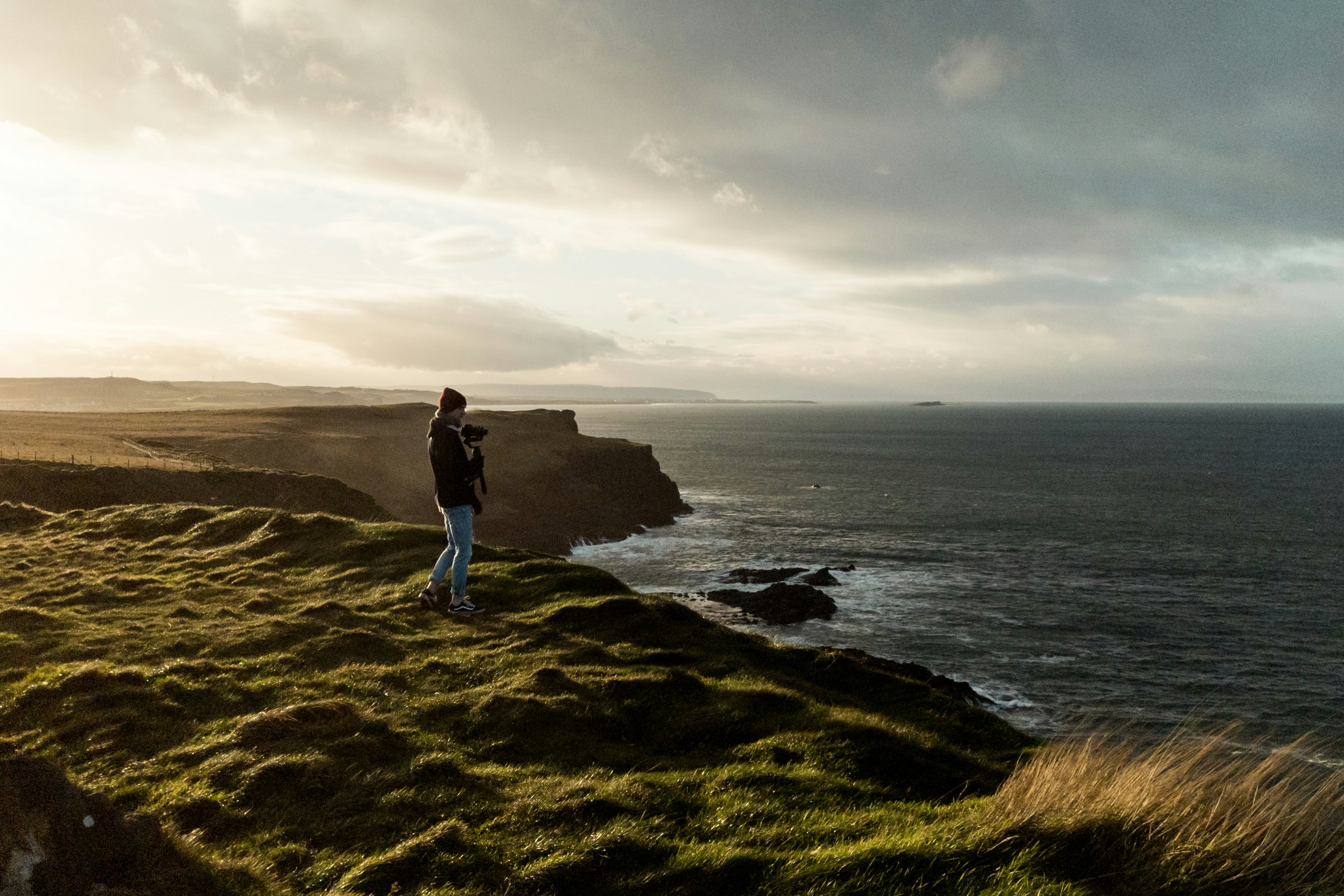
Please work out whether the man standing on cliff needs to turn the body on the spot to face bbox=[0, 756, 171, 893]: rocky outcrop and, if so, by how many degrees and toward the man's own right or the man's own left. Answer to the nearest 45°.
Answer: approximately 90° to the man's own right

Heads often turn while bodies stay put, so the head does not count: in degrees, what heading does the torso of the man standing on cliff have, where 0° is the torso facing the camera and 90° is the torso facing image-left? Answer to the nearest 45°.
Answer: approximately 270°

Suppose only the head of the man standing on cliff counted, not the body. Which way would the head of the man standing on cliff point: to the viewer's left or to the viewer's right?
to the viewer's right
